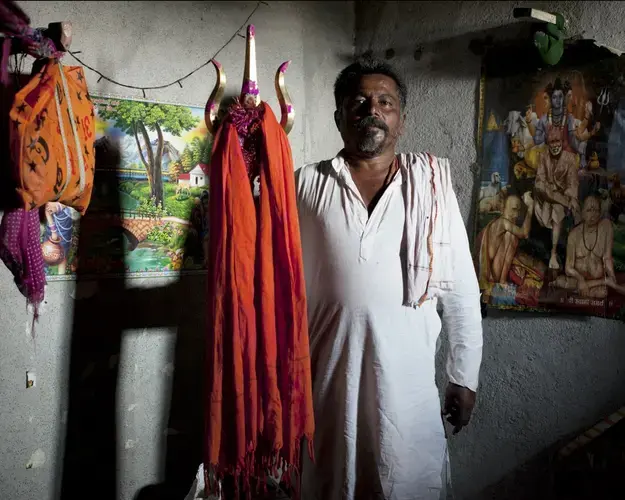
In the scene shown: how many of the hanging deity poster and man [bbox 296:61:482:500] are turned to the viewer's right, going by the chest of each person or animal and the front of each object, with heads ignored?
0

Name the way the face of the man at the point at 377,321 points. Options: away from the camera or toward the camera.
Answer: toward the camera

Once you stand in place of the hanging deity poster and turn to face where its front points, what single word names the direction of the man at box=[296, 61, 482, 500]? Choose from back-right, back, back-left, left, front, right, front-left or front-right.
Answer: front

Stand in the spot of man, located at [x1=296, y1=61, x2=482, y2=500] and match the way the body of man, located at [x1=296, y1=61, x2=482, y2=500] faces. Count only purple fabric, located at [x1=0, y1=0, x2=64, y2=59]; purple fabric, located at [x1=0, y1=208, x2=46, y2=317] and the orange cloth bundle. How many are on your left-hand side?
0

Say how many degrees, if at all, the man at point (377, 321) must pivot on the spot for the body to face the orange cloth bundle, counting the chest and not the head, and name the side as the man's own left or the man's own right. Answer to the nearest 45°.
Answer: approximately 45° to the man's own right

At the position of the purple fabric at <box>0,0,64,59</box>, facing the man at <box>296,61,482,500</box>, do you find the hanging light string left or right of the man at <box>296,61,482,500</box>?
left

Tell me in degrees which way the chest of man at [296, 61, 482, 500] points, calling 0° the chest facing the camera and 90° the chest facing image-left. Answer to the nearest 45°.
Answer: approximately 0°

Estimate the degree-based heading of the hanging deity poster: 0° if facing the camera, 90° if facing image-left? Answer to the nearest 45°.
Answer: approximately 45°
